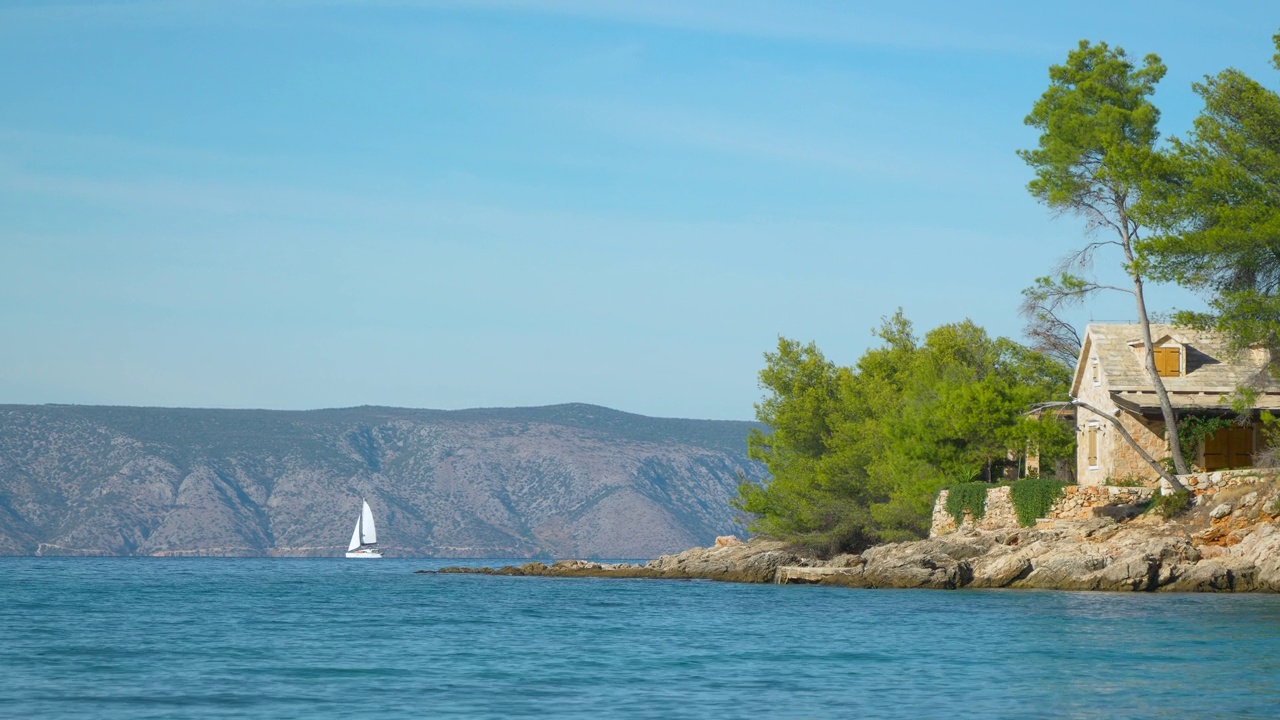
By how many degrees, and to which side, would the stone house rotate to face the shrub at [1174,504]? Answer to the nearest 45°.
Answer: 0° — it already faces it

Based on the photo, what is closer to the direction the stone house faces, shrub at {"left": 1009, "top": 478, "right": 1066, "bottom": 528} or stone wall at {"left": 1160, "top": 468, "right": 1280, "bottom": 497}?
the stone wall

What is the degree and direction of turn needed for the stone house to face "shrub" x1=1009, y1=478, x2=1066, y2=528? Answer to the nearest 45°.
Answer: approximately 45° to its right

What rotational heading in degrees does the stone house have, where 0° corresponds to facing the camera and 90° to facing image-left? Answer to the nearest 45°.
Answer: approximately 0°

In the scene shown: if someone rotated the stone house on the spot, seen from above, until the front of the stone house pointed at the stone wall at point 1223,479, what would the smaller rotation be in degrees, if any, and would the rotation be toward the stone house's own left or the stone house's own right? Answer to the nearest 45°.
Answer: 0° — it already faces it
